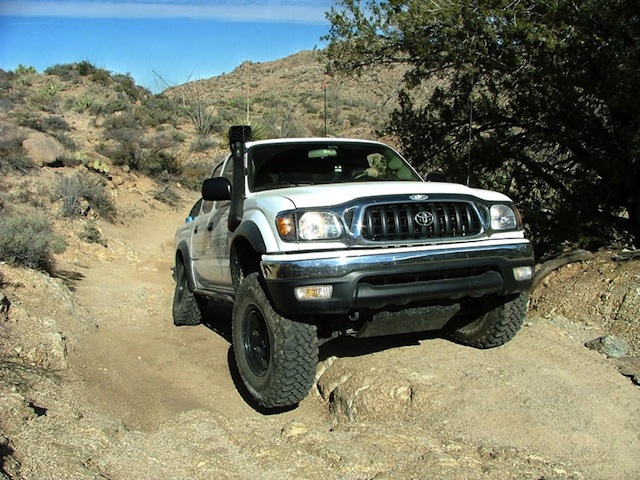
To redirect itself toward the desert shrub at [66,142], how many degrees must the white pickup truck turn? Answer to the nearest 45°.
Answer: approximately 180°

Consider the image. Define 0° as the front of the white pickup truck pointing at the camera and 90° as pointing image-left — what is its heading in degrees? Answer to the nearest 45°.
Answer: approximately 315°

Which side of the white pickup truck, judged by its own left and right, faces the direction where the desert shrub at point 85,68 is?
back

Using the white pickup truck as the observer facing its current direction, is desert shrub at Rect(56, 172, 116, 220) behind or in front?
behind

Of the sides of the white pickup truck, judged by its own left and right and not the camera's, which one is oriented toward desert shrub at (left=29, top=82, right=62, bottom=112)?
back

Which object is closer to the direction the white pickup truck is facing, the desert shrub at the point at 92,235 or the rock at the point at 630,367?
the rock

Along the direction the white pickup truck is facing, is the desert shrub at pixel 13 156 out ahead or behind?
behind

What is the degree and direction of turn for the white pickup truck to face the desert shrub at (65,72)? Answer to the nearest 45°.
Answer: approximately 180°

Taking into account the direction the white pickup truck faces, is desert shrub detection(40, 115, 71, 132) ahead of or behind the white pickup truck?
behind
